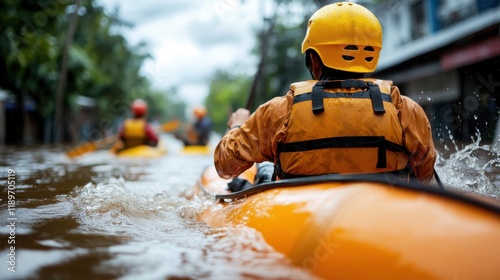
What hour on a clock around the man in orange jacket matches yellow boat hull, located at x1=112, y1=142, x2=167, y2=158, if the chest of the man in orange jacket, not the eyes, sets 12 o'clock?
The yellow boat hull is roughly at 11 o'clock from the man in orange jacket.

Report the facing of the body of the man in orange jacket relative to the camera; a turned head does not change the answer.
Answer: away from the camera

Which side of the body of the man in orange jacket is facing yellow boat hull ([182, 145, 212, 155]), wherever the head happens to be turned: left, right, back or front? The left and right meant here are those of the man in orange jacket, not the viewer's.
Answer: front

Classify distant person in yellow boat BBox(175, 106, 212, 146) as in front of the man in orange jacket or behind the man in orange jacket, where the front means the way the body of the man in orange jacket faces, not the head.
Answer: in front

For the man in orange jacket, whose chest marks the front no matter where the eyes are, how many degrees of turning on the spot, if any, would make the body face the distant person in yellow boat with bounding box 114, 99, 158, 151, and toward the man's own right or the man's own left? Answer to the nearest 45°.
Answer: approximately 45° to the man's own left
